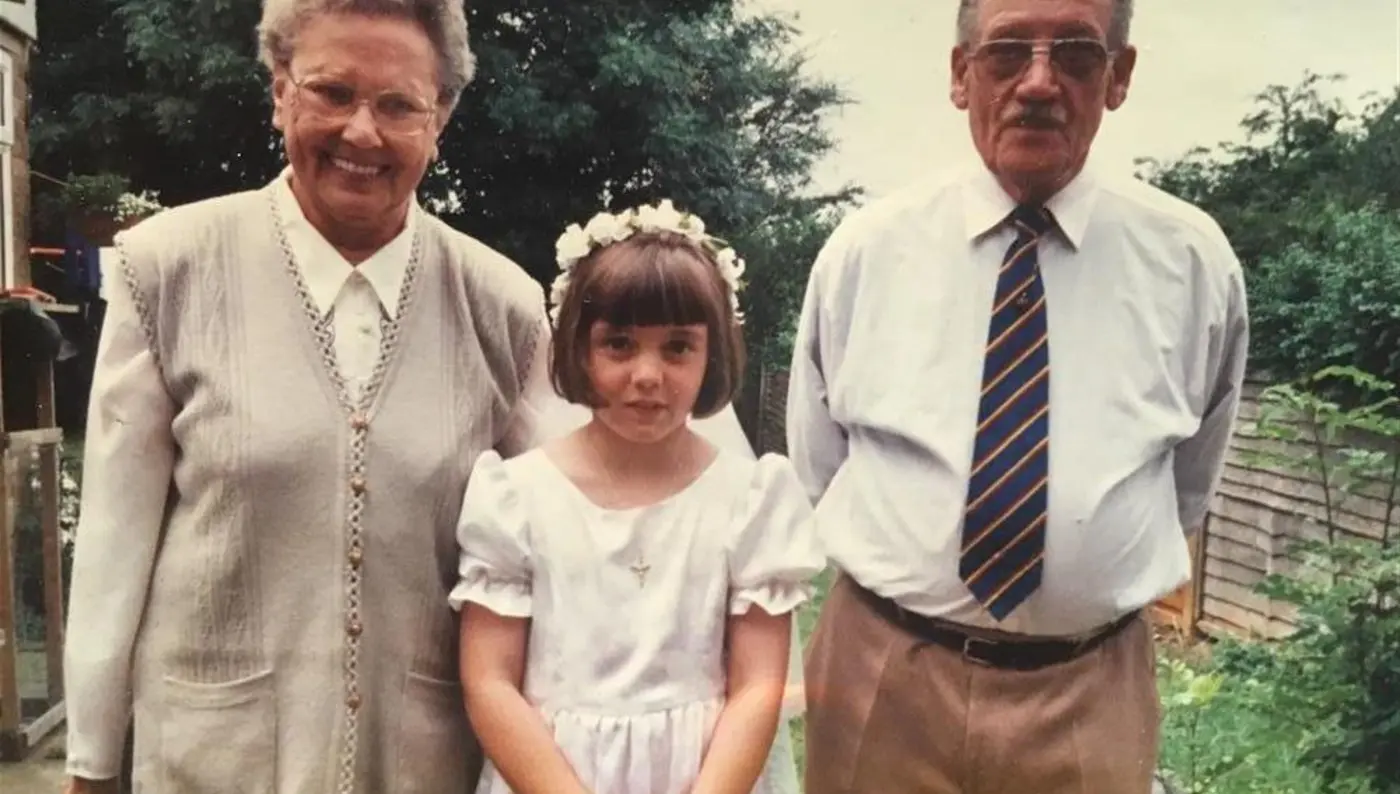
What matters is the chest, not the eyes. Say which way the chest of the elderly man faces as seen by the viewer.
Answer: toward the camera

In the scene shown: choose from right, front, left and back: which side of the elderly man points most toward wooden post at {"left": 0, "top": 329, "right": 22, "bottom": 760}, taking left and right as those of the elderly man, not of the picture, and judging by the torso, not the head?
right

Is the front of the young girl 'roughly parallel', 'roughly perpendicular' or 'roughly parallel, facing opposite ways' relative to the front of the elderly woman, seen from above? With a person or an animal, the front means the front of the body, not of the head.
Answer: roughly parallel

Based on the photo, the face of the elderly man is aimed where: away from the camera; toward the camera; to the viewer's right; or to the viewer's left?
toward the camera

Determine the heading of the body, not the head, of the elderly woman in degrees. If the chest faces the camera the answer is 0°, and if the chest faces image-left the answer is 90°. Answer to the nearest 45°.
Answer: approximately 0°

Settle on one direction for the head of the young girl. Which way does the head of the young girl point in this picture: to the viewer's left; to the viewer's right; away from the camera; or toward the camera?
toward the camera

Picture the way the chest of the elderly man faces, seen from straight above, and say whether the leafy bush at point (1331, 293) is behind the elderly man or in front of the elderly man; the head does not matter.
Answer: behind

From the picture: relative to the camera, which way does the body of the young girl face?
toward the camera

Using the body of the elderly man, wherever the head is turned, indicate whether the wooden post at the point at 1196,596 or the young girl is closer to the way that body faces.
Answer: the young girl

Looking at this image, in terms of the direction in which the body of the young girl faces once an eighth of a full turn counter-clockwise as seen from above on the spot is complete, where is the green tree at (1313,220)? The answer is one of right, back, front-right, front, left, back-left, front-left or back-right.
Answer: left

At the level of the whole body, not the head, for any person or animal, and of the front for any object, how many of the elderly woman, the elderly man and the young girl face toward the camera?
3

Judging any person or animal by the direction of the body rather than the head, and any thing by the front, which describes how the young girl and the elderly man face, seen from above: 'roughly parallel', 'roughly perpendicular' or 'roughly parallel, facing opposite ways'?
roughly parallel
